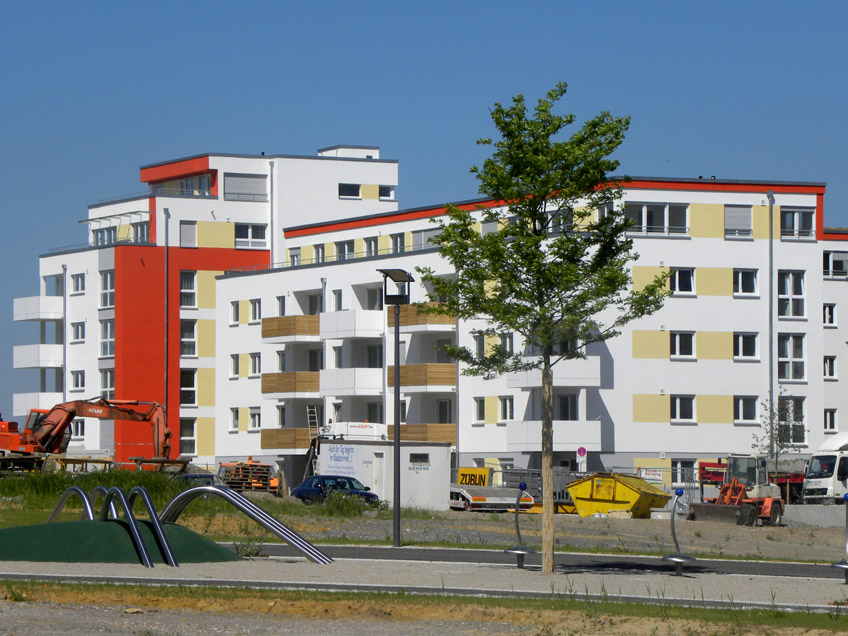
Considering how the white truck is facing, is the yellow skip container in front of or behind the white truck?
in front

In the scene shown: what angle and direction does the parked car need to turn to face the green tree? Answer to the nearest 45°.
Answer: approximately 90° to its right

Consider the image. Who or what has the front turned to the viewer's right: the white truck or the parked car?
the parked car

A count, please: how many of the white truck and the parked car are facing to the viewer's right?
1

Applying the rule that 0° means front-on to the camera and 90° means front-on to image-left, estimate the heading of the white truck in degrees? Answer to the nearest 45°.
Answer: approximately 45°

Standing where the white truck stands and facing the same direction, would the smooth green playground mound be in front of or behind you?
in front

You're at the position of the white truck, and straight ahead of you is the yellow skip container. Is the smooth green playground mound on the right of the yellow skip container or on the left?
left

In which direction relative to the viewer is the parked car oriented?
to the viewer's right

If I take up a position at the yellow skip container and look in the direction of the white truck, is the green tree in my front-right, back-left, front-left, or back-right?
back-right

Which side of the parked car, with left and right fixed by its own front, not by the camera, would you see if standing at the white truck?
front
